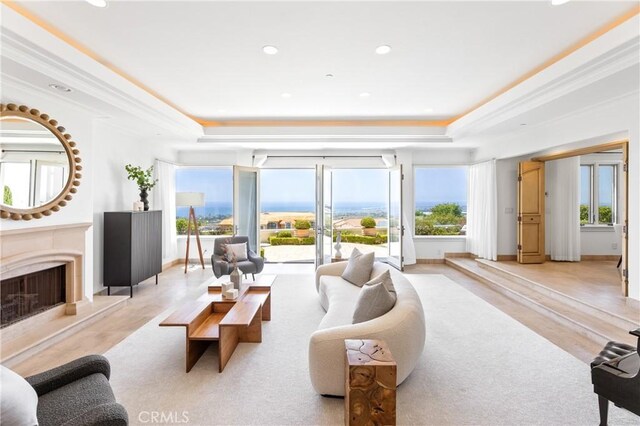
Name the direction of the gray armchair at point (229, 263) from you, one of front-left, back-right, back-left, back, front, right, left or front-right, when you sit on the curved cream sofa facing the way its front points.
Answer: front-right

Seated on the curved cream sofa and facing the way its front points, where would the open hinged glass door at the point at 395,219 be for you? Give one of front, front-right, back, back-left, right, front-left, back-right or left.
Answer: right

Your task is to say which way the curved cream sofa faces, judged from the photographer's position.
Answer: facing to the left of the viewer

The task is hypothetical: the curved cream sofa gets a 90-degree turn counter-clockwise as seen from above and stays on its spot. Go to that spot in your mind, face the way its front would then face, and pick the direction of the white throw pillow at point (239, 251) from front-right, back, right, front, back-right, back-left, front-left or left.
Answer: back-right

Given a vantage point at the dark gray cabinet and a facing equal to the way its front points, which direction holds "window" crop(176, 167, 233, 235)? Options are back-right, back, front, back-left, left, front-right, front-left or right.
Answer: left

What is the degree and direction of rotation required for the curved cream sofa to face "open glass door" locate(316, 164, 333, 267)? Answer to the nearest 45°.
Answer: approximately 90° to its right

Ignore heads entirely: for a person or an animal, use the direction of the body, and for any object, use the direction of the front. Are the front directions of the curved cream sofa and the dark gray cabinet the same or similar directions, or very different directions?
very different directions

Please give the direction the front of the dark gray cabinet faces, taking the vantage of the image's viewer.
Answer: facing the viewer and to the right of the viewer

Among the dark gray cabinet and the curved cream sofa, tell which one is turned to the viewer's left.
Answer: the curved cream sofa

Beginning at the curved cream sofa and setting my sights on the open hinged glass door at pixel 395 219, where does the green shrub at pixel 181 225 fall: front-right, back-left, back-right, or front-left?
front-left

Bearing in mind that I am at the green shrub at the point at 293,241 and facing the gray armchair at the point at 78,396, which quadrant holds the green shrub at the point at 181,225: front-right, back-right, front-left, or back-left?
back-right

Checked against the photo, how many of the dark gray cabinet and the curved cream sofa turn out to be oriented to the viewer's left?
1

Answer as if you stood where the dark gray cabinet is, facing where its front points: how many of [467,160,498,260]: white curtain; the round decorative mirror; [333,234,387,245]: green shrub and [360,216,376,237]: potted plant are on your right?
1

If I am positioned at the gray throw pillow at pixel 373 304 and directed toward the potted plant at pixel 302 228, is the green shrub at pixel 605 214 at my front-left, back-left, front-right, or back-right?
front-right

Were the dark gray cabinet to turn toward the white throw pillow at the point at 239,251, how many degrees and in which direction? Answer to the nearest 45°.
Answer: approximately 45° to its left

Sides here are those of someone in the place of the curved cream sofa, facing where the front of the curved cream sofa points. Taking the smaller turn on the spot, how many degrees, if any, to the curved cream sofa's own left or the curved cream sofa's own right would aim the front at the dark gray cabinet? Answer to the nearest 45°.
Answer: approximately 45° to the curved cream sofa's own right

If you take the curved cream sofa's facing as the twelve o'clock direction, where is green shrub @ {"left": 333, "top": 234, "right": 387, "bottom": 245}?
The green shrub is roughly at 3 o'clock from the curved cream sofa.
